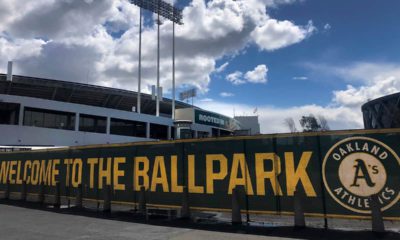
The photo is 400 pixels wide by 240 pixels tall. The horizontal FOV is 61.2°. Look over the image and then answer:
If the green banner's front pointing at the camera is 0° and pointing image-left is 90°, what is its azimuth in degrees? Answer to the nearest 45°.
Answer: approximately 45°
